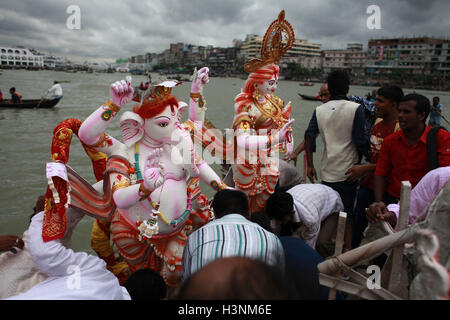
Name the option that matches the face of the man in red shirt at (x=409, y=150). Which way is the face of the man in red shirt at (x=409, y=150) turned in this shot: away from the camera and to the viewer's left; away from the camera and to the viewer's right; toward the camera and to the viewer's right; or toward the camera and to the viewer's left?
toward the camera and to the viewer's left

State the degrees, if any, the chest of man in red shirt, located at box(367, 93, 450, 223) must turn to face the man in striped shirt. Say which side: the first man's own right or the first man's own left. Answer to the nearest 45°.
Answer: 0° — they already face them

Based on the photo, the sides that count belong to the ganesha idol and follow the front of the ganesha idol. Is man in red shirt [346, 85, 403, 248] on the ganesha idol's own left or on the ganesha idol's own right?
on the ganesha idol's own left

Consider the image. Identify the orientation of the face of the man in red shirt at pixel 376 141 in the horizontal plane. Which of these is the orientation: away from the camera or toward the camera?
toward the camera

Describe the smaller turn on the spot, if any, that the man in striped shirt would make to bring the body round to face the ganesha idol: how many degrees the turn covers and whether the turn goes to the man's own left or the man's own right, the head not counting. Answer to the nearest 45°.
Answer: approximately 45° to the man's own left

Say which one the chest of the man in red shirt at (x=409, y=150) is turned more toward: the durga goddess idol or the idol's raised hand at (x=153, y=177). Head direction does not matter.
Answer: the idol's raised hand

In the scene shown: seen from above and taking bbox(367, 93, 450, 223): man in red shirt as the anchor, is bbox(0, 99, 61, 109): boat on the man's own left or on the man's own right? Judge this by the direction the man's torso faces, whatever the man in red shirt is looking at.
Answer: on the man's own right

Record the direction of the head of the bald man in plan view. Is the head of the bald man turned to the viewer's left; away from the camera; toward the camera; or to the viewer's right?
away from the camera

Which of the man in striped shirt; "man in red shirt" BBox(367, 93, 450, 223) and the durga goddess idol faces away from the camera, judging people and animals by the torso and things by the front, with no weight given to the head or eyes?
the man in striped shirt

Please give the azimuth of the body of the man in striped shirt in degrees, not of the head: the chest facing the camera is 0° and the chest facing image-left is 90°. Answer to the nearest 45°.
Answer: approximately 180°

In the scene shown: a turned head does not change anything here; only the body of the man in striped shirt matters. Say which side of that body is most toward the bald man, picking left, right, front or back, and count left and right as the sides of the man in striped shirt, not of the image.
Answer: back

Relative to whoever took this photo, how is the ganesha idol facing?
facing the viewer and to the right of the viewer

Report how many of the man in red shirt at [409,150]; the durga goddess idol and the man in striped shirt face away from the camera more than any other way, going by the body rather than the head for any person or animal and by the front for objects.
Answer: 1

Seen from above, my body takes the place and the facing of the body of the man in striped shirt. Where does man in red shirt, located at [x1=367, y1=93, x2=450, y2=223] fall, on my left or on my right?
on my right

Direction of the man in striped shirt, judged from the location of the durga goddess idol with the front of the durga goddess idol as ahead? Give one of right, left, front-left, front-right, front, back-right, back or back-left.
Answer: front-right

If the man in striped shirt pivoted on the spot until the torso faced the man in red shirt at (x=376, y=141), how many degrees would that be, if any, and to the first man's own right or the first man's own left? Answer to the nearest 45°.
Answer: approximately 45° to the first man's own right
